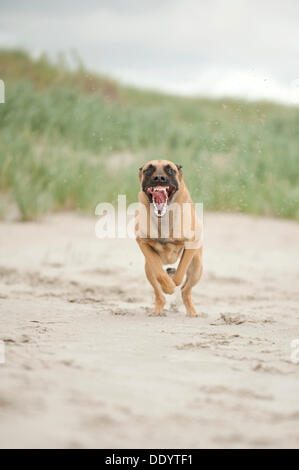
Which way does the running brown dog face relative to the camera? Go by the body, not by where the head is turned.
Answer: toward the camera
